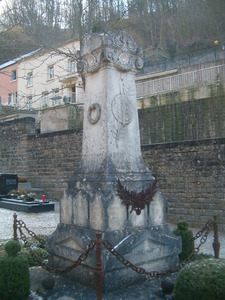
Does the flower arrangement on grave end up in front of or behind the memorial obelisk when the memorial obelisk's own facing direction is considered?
behind

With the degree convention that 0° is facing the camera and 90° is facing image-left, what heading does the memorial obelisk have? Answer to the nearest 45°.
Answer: approximately 315°

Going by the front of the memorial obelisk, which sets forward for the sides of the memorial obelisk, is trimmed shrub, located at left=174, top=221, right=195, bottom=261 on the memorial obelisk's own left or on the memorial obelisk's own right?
on the memorial obelisk's own left

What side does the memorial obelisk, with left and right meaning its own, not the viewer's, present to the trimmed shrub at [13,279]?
right

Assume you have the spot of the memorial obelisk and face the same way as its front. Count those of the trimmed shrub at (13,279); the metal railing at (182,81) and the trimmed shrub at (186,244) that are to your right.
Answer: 1

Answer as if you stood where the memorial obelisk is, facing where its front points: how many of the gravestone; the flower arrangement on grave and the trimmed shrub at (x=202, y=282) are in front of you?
1

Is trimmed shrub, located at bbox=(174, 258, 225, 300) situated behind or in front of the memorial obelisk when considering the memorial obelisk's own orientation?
in front
